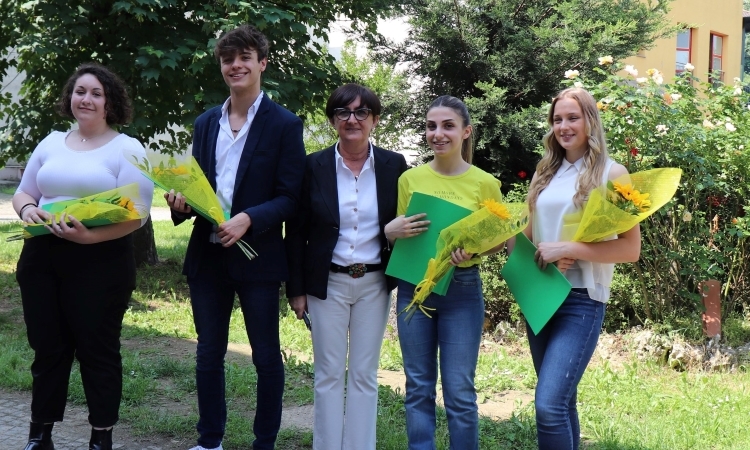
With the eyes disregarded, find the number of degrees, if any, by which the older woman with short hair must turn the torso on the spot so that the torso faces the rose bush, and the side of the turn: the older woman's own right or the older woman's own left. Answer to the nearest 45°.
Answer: approximately 135° to the older woman's own left

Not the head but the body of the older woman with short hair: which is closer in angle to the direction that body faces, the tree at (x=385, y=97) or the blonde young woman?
the blonde young woman

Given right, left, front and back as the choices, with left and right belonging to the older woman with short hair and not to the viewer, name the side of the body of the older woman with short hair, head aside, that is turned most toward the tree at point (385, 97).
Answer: back

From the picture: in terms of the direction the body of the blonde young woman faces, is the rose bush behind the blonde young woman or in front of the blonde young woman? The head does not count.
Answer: behind

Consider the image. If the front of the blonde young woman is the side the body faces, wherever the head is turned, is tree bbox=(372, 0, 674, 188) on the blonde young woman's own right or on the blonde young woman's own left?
on the blonde young woman's own right

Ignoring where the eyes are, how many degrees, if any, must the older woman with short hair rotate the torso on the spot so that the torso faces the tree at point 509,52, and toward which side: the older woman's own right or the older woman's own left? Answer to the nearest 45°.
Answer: approximately 180°

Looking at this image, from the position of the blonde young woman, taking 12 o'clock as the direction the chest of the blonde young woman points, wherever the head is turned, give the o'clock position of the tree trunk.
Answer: The tree trunk is roughly at 3 o'clock from the blonde young woman.

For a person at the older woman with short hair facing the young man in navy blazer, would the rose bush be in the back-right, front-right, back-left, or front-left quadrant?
back-right

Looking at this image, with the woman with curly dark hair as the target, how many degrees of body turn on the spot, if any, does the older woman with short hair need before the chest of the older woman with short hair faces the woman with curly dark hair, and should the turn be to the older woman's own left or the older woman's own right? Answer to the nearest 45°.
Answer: approximately 90° to the older woman's own right
